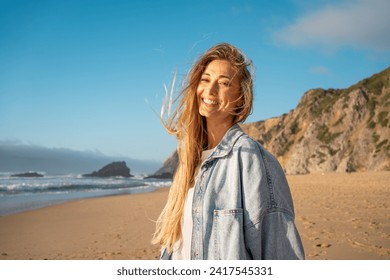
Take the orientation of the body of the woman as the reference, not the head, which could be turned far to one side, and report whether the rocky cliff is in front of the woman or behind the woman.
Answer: behind

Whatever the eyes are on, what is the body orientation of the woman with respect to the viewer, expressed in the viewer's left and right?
facing the viewer and to the left of the viewer
